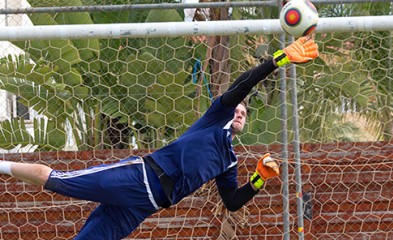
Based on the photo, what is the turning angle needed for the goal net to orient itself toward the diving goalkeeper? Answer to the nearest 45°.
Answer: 0° — it already faces them

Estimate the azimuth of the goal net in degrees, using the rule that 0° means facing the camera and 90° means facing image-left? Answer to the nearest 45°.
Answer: approximately 0°
